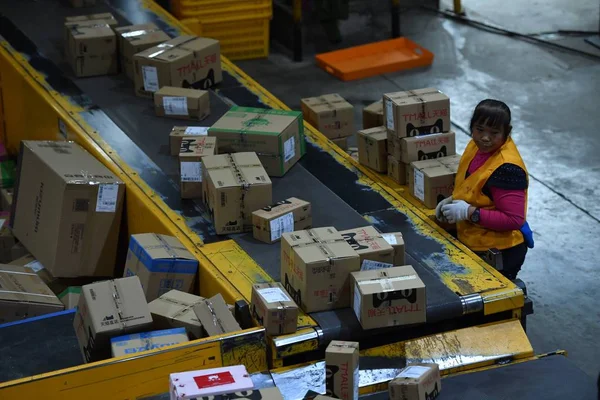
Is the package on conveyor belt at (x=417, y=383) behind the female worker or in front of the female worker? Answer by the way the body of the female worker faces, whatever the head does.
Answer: in front

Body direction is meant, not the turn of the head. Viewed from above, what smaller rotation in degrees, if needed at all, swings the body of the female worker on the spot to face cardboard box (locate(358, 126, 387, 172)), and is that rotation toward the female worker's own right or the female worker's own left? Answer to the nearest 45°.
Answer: approximately 90° to the female worker's own right

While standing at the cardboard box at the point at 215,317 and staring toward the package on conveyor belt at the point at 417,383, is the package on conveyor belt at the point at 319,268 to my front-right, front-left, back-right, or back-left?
front-left

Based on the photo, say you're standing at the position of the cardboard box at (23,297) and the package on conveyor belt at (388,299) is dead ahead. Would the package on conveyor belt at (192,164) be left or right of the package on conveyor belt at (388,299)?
left

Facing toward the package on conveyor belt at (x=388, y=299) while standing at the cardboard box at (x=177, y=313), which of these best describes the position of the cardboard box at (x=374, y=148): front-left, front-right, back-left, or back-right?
front-left

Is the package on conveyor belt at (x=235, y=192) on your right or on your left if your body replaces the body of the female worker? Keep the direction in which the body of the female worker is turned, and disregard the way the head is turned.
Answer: on your right

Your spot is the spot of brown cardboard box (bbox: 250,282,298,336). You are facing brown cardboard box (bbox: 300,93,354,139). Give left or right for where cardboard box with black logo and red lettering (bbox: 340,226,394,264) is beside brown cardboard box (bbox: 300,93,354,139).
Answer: right

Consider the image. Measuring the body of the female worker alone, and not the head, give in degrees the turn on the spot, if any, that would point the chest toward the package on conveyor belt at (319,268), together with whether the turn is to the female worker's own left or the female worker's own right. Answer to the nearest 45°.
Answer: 0° — they already face it

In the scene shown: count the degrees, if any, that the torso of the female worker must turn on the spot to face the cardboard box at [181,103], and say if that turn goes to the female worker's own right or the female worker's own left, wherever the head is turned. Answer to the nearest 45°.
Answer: approximately 90° to the female worker's own right

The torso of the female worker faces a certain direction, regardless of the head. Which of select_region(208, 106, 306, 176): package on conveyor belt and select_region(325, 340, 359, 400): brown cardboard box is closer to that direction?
the brown cardboard box

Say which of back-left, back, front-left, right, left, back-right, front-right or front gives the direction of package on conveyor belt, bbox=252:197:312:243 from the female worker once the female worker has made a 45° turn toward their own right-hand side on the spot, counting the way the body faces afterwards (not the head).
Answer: front

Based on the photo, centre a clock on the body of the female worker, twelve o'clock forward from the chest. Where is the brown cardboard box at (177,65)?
The brown cardboard box is roughly at 3 o'clock from the female worker.

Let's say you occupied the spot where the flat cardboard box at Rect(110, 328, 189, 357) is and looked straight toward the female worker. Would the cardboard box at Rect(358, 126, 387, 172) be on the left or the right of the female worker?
left

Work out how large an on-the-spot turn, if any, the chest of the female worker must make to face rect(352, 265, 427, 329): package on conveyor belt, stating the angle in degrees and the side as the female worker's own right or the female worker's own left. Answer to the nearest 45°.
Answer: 0° — they already face it

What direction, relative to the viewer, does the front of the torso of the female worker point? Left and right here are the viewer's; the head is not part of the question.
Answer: facing the viewer and to the left of the viewer

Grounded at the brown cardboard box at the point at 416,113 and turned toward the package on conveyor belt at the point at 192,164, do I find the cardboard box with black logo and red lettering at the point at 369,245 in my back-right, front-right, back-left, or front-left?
front-left

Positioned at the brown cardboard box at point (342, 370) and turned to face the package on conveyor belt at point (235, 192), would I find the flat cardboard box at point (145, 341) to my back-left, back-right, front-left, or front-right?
front-left

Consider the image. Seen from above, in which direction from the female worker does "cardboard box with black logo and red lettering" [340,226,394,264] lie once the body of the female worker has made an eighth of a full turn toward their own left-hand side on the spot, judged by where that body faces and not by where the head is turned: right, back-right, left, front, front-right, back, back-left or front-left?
front-right

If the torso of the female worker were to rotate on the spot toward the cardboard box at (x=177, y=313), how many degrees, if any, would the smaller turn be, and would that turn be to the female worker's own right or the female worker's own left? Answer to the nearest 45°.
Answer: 0° — they already face it
